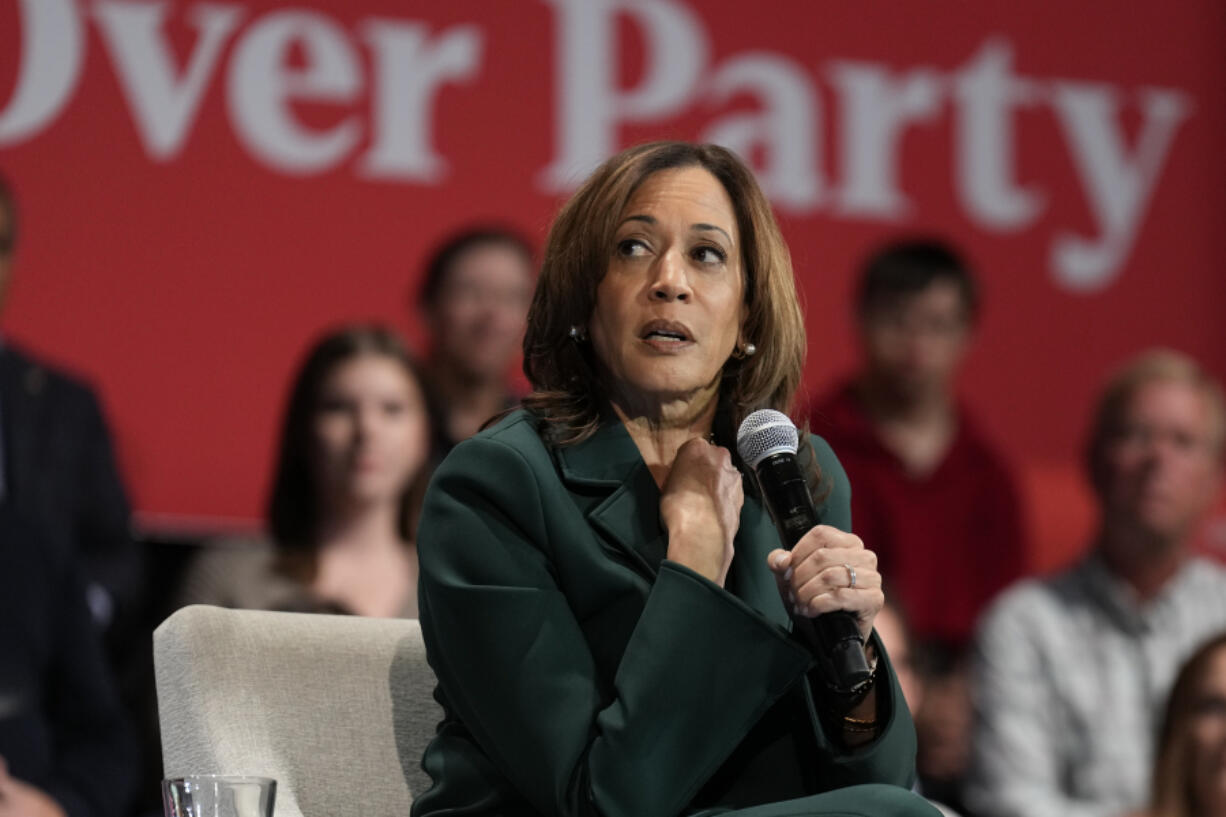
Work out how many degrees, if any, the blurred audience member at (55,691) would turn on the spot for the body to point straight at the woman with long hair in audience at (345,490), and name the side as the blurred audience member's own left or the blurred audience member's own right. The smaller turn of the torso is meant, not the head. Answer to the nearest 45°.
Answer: approximately 135° to the blurred audience member's own left

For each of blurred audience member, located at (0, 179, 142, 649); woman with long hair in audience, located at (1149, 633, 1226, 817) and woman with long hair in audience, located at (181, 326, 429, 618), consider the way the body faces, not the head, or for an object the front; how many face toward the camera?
3

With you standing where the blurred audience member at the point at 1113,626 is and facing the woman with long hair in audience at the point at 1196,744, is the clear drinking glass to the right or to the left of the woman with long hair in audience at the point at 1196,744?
right

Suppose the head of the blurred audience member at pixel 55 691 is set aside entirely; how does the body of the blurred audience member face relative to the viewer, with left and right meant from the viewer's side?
facing the viewer

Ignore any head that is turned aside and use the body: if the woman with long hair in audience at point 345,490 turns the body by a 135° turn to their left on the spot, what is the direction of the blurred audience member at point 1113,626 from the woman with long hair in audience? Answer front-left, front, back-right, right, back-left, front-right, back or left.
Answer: front-right

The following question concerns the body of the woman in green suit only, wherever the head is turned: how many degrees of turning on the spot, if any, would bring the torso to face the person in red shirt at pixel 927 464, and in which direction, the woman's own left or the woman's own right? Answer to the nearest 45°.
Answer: approximately 135° to the woman's own left

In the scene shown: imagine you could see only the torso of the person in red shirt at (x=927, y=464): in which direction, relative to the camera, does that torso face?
toward the camera

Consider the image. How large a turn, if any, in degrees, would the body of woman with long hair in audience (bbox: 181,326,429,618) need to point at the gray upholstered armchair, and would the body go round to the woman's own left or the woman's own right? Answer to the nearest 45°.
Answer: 0° — they already face it

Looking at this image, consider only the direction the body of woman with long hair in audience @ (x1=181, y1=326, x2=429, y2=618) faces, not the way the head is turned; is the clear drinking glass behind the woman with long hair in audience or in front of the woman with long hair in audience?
in front

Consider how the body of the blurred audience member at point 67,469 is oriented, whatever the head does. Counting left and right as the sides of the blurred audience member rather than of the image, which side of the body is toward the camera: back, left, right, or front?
front
